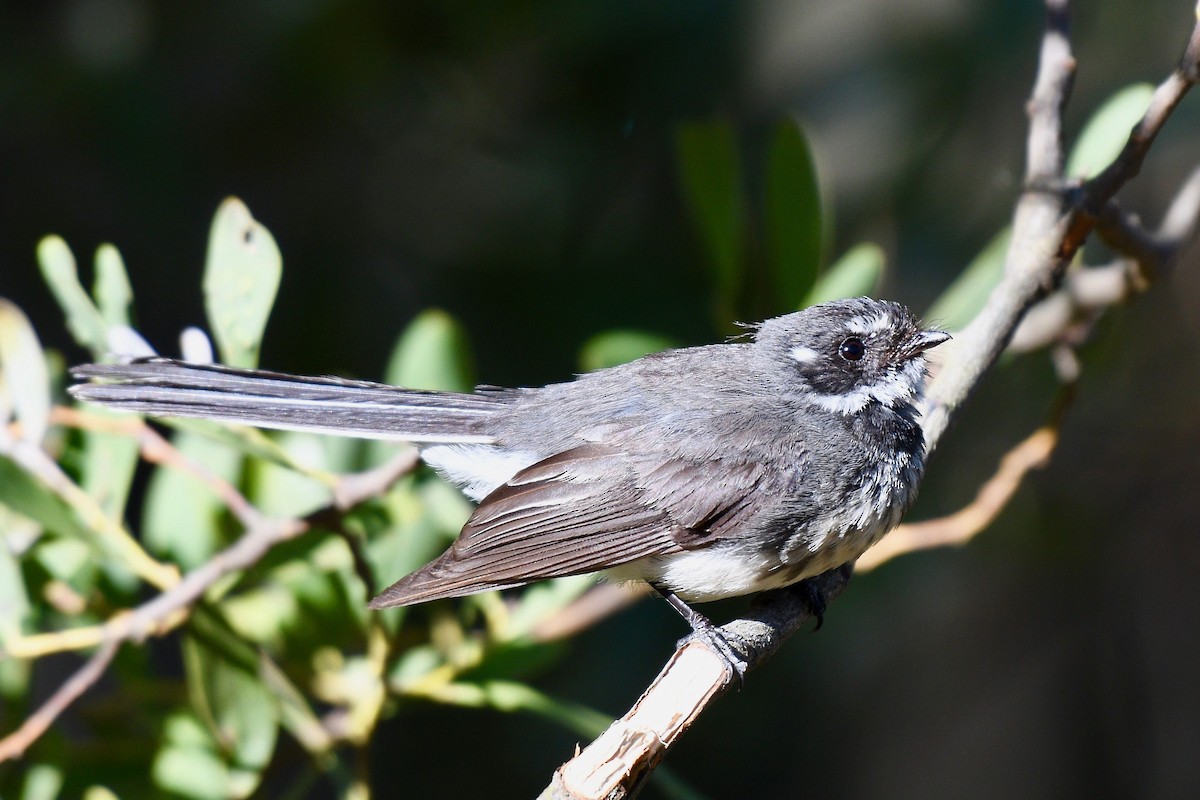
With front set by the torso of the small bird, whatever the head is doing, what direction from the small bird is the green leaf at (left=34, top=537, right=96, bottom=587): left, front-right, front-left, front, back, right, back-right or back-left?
back

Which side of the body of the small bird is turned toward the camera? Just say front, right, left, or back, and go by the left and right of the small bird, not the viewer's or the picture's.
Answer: right

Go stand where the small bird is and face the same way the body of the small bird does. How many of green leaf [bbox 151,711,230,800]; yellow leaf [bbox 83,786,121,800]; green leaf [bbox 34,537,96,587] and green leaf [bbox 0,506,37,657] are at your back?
4

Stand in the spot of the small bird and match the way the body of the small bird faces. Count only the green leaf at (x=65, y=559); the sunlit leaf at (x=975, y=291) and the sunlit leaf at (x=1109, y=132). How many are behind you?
1

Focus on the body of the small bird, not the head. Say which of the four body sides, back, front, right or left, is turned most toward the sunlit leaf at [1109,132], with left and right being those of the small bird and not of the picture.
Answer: front

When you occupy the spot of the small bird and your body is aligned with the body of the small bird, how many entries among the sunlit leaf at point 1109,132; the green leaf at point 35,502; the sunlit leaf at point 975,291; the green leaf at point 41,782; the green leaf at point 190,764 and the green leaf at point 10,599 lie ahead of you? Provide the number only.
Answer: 2

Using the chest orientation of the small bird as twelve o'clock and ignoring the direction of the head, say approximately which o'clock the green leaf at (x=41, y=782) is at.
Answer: The green leaf is roughly at 6 o'clock from the small bird.

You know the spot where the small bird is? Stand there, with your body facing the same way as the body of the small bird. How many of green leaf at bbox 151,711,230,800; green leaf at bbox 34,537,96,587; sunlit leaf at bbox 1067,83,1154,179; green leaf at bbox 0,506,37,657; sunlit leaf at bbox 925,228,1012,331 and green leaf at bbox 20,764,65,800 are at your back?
4

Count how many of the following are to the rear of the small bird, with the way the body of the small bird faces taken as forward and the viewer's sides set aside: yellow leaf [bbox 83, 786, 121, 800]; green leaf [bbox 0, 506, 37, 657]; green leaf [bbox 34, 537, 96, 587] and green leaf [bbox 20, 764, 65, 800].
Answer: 4
